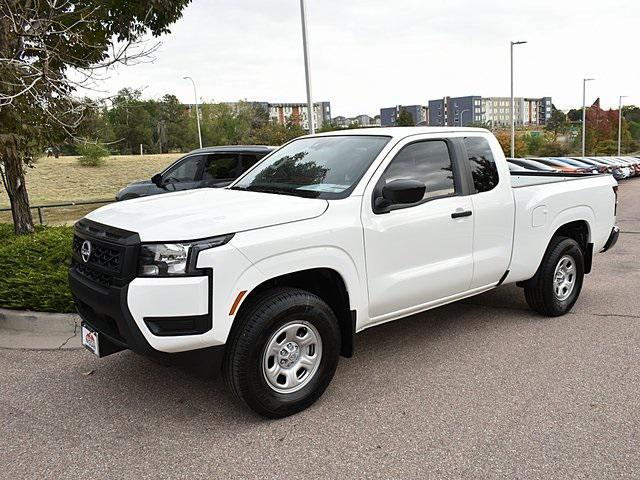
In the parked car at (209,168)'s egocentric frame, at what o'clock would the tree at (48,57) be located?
The tree is roughly at 10 o'clock from the parked car.

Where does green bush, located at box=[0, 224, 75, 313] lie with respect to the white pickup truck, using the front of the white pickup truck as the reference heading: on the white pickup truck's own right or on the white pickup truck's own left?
on the white pickup truck's own right

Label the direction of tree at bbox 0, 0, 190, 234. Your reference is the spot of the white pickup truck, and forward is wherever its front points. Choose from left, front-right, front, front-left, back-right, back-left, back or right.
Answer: right

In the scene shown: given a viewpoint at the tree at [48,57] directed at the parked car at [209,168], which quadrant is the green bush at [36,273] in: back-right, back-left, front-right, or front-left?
back-right

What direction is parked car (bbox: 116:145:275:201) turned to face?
to the viewer's left

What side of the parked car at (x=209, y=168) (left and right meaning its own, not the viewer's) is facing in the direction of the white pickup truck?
left

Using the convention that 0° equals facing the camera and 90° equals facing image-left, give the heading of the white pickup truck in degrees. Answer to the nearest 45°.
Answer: approximately 45°

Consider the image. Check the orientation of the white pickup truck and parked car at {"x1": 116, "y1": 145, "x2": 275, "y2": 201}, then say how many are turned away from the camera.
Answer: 0

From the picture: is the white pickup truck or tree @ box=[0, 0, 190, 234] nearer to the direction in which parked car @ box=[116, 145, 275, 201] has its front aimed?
the tree

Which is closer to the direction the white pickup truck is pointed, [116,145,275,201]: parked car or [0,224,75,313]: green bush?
the green bush
